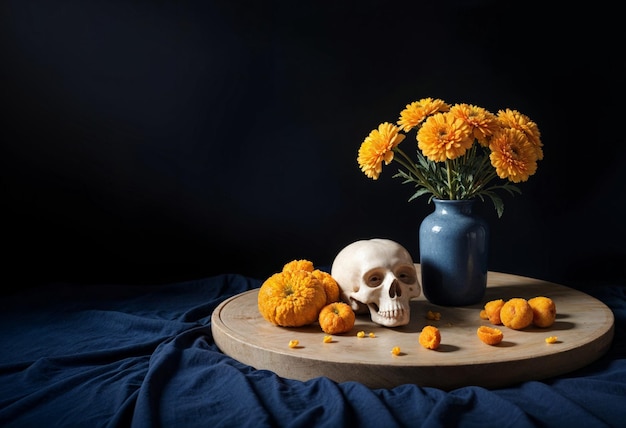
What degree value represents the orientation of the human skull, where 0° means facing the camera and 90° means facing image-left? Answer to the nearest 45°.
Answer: approximately 315°
